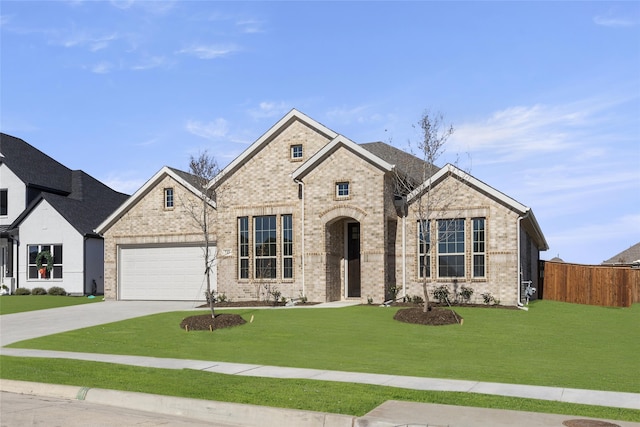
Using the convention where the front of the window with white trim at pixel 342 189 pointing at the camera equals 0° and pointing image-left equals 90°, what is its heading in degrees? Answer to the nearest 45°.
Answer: approximately 0°

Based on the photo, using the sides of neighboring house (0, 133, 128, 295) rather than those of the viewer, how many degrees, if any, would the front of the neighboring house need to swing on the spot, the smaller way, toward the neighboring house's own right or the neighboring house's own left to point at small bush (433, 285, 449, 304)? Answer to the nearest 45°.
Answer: approximately 45° to the neighboring house's own left

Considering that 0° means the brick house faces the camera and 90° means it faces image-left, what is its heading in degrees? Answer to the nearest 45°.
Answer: approximately 0°

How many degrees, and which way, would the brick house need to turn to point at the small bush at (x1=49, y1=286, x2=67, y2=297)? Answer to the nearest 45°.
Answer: approximately 135° to its right

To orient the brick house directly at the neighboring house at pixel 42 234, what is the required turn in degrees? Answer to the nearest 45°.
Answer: approximately 135° to its right

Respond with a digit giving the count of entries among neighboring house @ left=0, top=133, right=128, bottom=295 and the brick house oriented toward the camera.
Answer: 2

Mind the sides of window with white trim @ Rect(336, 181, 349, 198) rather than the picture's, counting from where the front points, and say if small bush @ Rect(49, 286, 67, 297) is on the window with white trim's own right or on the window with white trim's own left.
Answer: on the window with white trim's own right
